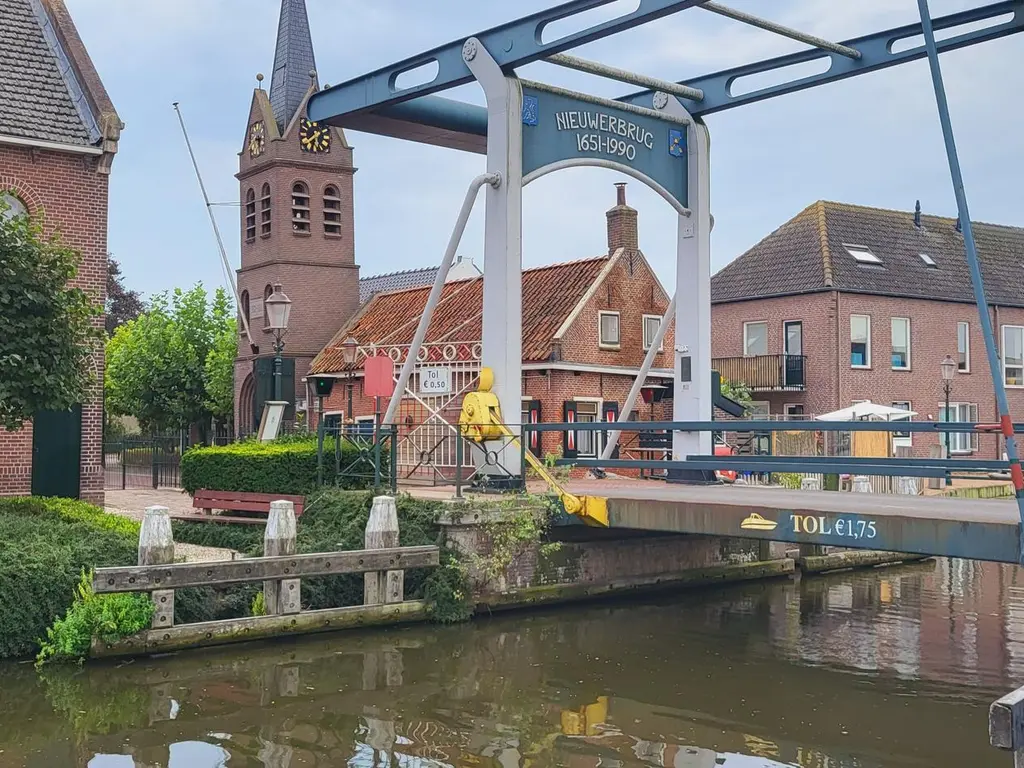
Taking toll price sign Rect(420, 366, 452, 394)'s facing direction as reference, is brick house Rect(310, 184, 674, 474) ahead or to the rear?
to the rear

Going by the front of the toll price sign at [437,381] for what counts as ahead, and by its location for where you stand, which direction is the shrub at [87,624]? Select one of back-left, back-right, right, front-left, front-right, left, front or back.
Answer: front-right

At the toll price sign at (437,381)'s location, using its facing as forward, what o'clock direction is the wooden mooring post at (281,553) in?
The wooden mooring post is roughly at 1 o'clock from the toll price sign.

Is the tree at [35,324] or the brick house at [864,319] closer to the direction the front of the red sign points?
the tree

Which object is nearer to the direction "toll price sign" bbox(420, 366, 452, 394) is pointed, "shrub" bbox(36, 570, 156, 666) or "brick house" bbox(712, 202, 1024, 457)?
the shrub

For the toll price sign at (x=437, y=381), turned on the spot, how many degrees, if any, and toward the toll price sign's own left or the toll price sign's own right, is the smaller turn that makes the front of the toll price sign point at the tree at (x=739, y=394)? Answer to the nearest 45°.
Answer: approximately 135° to the toll price sign's own left

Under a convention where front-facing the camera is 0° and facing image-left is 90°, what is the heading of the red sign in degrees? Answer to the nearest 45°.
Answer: approximately 0°

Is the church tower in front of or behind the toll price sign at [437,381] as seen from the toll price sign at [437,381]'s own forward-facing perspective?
behind

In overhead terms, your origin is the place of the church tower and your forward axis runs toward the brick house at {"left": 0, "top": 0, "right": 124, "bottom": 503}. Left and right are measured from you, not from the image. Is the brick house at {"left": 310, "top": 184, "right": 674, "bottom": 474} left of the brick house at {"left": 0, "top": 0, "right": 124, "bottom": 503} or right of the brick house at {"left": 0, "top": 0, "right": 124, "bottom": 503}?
left

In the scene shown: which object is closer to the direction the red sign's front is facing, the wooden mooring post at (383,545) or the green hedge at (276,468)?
the wooden mooring post
